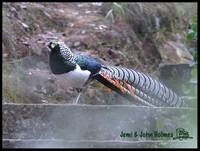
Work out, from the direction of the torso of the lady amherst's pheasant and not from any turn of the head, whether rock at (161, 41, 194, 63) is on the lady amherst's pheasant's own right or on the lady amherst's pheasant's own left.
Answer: on the lady amherst's pheasant's own right

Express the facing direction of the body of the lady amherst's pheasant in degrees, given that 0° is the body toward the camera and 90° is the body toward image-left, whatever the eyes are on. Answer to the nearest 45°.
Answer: approximately 90°
